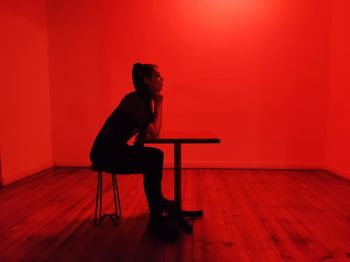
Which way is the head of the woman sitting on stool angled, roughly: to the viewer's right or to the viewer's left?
to the viewer's right

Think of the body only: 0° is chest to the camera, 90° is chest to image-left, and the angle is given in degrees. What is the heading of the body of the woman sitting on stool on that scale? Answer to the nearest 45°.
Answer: approximately 270°
